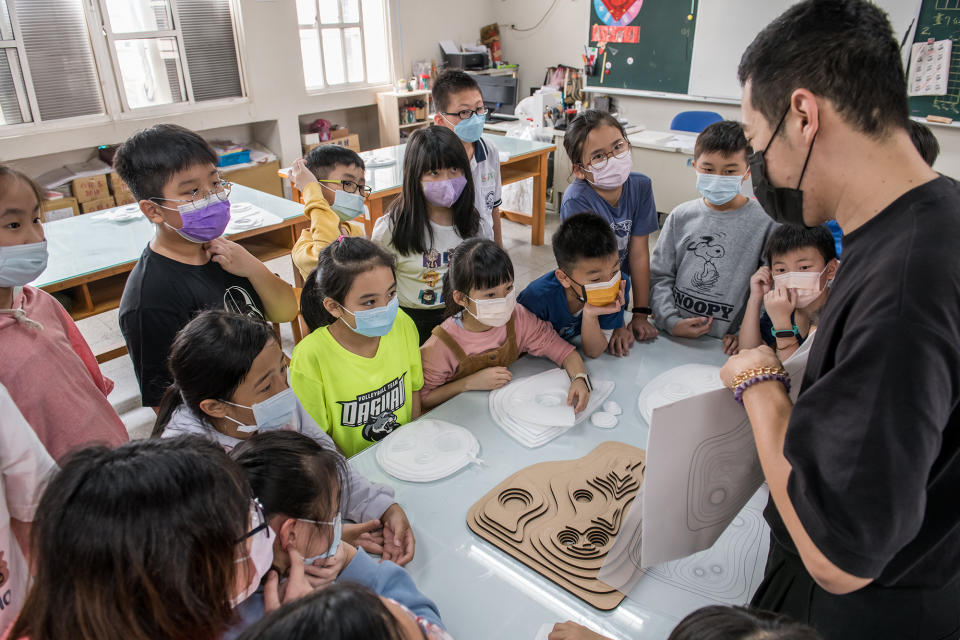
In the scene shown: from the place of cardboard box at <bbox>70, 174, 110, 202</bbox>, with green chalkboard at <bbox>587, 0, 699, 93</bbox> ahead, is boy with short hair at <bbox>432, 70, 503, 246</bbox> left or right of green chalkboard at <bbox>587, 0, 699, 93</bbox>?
right

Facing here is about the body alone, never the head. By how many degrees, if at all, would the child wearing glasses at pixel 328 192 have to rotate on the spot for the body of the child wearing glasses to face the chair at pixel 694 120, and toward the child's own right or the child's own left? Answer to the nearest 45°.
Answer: approximately 90° to the child's own left

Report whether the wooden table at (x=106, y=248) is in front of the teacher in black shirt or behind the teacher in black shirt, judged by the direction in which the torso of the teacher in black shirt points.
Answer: in front

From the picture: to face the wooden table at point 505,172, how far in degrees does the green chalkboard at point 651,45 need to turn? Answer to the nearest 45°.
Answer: approximately 45° to its right

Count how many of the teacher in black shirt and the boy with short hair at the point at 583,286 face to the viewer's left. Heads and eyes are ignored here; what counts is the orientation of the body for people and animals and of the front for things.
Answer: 1

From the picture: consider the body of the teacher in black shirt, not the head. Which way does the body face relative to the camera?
to the viewer's left

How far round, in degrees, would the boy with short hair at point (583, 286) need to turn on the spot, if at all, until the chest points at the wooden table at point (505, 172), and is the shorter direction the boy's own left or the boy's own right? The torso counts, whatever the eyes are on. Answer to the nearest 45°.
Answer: approximately 135° to the boy's own left

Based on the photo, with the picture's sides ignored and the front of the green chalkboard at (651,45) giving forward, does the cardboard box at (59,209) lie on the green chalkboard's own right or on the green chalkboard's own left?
on the green chalkboard's own right

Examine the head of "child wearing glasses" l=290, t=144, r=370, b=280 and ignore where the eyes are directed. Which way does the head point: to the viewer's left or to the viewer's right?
to the viewer's right
